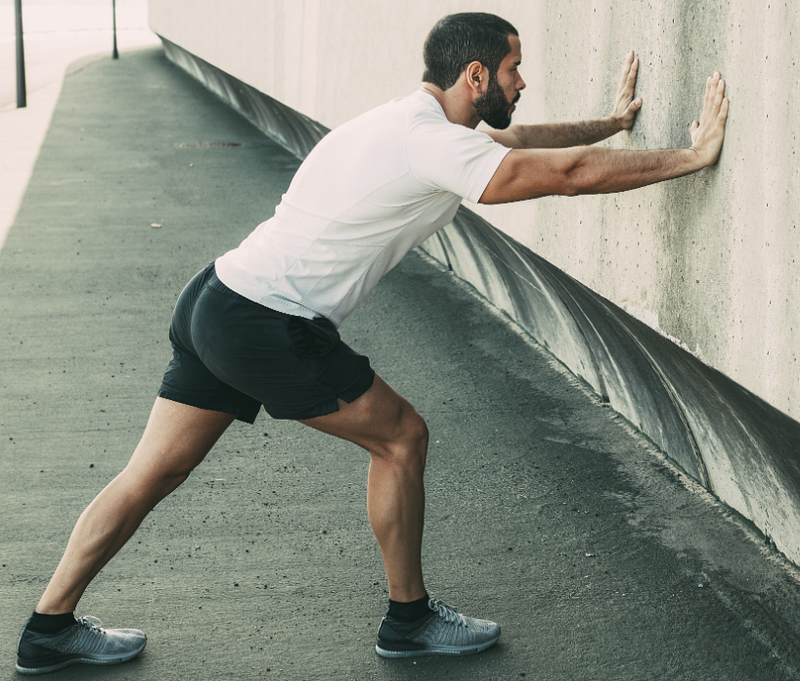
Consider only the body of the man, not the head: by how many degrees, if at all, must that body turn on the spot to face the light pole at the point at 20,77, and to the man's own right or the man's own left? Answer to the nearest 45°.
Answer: approximately 90° to the man's own left

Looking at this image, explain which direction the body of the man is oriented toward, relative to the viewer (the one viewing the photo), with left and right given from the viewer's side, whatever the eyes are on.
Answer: facing to the right of the viewer

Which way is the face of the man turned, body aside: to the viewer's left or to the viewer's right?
to the viewer's right
